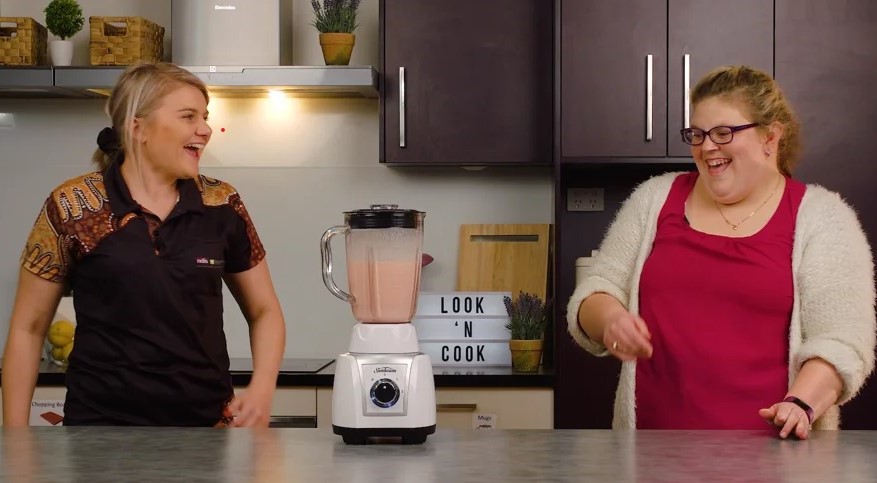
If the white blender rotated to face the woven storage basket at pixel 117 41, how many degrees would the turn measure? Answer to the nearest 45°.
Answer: approximately 135° to its right

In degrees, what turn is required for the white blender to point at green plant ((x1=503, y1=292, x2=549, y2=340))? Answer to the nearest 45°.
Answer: approximately 180°

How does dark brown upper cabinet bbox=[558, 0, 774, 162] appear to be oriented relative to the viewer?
toward the camera

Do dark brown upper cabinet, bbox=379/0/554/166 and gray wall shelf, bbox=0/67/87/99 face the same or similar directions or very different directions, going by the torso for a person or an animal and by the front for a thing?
same or similar directions

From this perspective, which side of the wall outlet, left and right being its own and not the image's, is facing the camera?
front

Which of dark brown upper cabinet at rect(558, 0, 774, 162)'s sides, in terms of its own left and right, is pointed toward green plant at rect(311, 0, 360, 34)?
right

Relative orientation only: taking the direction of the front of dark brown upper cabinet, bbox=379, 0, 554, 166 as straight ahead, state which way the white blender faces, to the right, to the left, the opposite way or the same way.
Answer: the same way

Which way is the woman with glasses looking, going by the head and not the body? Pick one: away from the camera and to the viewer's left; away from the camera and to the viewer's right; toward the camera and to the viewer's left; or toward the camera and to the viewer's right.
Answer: toward the camera and to the viewer's left

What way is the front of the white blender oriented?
toward the camera

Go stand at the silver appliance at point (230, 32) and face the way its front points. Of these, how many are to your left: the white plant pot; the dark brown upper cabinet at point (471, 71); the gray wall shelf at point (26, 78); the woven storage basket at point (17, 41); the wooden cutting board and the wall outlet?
3

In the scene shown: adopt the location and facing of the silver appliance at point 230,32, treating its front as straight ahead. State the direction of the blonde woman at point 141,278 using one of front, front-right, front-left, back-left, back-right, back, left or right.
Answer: front

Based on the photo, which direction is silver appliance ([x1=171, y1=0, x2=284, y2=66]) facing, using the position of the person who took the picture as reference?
facing the viewer

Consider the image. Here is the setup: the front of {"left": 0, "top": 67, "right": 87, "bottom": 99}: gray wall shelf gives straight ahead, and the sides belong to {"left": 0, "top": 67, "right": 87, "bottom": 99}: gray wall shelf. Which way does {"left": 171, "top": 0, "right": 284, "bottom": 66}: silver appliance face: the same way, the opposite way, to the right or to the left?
the same way

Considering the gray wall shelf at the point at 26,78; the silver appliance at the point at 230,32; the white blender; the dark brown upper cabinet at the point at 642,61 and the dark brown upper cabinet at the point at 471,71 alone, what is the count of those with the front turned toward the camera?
5
